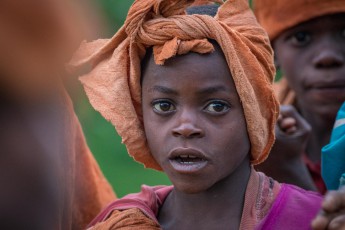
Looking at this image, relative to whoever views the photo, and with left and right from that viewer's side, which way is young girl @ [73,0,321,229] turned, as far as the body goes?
facing the viewer

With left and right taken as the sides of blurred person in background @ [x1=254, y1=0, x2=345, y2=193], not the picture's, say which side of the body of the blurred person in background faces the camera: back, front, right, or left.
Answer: front

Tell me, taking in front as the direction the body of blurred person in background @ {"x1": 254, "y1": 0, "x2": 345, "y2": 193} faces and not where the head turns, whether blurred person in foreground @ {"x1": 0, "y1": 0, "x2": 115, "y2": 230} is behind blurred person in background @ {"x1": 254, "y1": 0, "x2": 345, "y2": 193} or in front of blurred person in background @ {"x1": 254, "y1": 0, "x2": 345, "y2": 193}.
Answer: in front

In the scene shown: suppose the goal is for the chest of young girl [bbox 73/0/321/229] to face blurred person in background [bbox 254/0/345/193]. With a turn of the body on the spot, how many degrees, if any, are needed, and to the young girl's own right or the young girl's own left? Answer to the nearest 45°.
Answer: approximately 135° to the young girl's own left

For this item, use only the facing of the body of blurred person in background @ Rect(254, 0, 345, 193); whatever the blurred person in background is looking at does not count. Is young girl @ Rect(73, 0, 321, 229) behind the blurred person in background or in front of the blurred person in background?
in front

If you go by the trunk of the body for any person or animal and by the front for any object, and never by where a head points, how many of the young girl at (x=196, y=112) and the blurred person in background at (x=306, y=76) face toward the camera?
2
